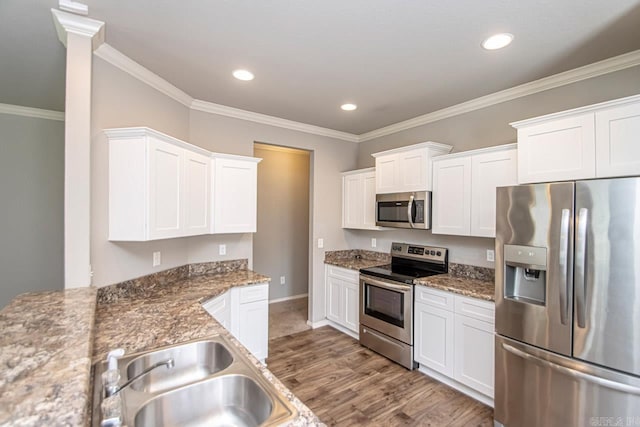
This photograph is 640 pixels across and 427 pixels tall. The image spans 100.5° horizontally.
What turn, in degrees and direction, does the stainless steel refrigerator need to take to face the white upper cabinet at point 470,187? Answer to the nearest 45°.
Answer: approximately 90° to its right

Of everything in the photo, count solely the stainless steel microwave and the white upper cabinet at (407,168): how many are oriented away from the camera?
0

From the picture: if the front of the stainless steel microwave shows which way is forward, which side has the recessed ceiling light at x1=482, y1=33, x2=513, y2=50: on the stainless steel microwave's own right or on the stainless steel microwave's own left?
on the stainless steel microwave's own left

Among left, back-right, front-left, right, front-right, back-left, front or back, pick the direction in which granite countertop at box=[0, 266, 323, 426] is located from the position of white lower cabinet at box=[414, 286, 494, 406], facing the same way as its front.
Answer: front

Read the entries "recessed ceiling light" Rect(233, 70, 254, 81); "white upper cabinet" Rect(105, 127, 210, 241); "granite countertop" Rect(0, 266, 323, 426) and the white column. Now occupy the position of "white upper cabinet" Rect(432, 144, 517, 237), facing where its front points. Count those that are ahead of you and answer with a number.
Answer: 4

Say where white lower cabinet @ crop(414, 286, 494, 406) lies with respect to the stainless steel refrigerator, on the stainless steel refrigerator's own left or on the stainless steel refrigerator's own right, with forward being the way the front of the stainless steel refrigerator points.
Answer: on the stainless steel refrigerator's own right

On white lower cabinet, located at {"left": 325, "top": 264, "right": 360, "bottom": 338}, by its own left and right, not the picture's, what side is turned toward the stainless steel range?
left

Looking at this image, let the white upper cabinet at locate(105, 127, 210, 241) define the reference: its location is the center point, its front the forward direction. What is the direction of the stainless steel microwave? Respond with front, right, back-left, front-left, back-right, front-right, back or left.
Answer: front-left

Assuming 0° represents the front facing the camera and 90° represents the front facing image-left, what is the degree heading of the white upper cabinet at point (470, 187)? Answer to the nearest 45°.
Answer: approximately 45°

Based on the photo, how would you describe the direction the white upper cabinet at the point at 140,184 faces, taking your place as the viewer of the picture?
facing the viewer and to the right of the viewer

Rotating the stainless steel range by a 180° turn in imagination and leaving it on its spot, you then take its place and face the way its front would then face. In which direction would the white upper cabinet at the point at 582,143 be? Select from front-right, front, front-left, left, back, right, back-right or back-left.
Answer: right

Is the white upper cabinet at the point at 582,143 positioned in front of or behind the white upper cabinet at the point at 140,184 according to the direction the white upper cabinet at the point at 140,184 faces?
in front

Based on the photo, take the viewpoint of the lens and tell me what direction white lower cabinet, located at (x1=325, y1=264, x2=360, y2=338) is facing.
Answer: facing the viewer and to the left of the viewer
